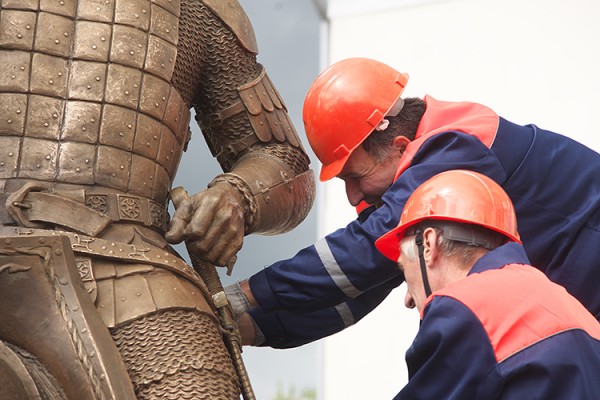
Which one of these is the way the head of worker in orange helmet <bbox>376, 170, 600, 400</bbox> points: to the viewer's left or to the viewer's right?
to the viewer's left

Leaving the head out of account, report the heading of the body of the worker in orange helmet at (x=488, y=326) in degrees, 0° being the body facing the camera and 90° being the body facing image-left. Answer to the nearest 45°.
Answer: approximately 135°

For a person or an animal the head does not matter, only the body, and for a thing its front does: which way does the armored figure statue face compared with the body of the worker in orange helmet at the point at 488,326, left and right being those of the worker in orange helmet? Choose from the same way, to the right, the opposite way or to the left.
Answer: to the left
